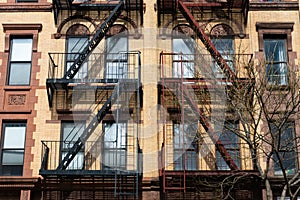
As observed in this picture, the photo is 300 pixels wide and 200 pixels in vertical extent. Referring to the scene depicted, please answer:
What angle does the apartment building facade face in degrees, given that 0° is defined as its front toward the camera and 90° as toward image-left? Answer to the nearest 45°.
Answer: approximately 0°
